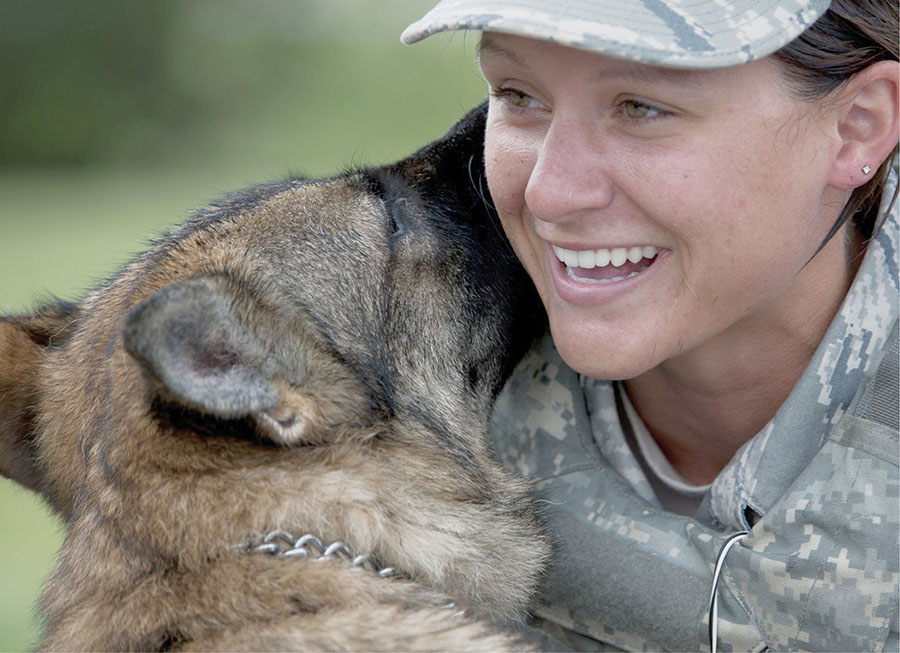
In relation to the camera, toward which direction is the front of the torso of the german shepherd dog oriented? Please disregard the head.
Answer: to the viewer's right

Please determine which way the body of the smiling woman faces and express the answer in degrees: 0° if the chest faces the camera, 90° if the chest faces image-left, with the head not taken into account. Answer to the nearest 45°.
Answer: approximately 45°

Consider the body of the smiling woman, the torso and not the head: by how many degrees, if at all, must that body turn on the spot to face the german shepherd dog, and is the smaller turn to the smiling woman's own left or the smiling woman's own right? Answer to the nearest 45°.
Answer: approximately 45° to the smiling woman's own right

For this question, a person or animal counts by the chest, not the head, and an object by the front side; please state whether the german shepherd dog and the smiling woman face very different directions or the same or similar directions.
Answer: very different directions

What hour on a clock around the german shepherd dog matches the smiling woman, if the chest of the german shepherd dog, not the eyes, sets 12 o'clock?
The smiling woman is roughly at 12 o'clock from the german shepherd dog.

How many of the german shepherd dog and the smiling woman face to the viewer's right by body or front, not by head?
1
